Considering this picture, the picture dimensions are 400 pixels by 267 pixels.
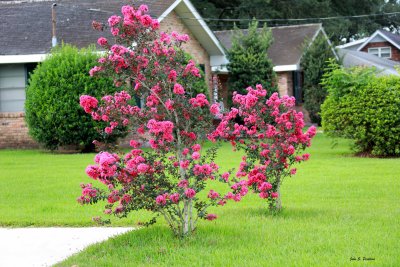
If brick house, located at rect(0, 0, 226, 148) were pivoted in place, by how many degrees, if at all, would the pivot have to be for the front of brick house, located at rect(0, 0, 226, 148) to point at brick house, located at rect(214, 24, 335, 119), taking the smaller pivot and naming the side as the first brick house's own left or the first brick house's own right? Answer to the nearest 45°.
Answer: approximately 135° to the first brick house's own left

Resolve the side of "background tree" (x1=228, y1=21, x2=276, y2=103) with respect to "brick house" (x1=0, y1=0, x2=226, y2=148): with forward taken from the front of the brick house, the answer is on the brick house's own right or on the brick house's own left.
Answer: on the brick house's own left

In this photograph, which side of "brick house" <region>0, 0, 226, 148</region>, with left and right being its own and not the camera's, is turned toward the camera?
front

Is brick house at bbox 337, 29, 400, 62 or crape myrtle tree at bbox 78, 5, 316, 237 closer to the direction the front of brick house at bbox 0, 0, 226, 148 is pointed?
the crape myrtle tree

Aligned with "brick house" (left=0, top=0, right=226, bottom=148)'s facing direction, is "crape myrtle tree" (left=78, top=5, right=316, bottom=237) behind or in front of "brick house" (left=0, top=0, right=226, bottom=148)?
in front

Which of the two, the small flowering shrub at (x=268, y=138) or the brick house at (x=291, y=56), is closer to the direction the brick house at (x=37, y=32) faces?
the small flowering shrub

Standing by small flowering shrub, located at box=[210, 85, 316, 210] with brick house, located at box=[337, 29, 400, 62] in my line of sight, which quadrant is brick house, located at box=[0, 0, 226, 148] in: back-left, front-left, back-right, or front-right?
front-left

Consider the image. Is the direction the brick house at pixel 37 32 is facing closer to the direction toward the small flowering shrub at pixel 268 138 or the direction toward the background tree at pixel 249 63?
the small flowering shrub

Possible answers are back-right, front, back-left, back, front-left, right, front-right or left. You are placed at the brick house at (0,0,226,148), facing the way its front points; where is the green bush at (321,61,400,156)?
front-left

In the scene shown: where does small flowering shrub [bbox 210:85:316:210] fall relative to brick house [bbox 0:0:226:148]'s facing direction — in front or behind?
in front

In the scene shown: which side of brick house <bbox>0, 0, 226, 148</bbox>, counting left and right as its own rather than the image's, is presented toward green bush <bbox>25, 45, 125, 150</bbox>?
front
